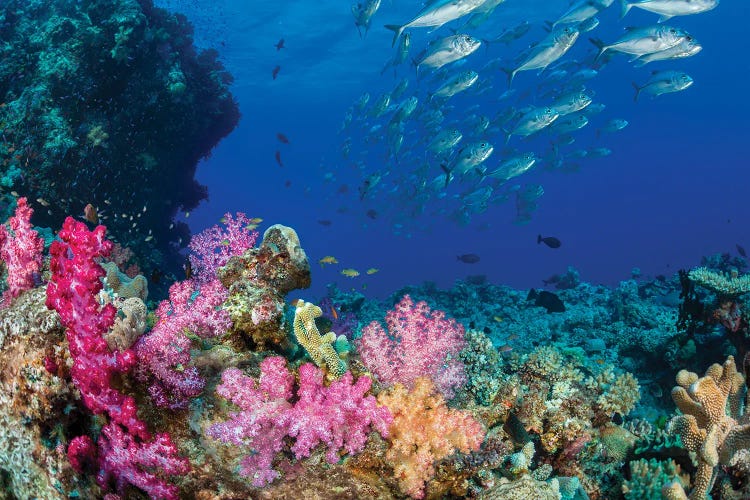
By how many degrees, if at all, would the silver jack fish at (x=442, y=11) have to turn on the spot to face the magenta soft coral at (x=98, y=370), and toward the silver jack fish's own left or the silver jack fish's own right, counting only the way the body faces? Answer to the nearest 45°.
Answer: approximately 90° to the silver jack fish's own right

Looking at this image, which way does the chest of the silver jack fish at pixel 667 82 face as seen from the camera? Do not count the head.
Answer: to the viewer's right

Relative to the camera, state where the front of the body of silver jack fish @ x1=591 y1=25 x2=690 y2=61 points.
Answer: to the viewer's right

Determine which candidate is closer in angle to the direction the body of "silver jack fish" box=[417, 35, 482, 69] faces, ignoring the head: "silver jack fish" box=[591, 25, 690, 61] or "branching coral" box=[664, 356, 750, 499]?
the silver jack fish

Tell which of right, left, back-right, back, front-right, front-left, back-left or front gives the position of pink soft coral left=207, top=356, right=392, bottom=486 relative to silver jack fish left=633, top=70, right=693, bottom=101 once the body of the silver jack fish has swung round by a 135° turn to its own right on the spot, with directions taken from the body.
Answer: front-left

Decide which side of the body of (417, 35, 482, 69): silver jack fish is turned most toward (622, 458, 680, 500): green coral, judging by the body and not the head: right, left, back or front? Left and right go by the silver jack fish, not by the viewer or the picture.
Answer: right

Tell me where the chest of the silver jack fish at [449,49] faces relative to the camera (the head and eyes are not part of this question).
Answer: to the viewer's right

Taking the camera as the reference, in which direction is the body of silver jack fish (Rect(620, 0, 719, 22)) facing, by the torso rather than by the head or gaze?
to the viewer's right
